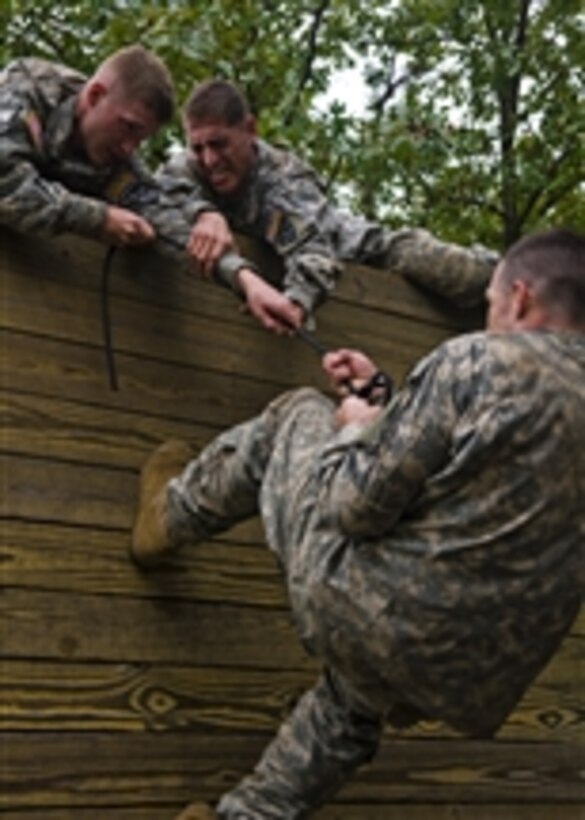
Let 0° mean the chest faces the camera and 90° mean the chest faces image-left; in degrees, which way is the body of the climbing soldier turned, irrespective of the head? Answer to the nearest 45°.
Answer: approximately 135°

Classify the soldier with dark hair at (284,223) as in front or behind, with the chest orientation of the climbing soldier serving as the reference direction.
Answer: in front

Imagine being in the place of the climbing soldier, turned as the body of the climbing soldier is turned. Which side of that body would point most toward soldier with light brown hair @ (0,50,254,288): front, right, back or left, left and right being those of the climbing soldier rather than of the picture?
front

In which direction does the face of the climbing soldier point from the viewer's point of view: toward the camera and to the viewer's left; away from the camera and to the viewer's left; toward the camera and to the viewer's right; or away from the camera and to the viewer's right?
away from the camera and to the viewer's left

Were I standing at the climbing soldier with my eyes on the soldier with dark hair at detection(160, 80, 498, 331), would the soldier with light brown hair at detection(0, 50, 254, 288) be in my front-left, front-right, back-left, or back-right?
front-left

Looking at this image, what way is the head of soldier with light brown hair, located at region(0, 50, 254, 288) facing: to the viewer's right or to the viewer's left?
to the viewer's right
